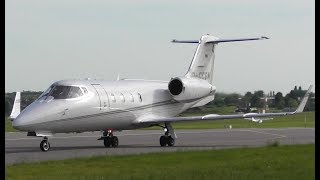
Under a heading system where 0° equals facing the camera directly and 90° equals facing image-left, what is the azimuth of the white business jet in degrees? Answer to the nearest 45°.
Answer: approximately 45°
